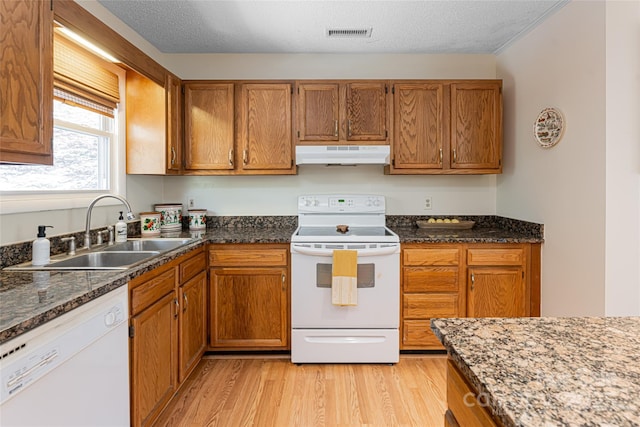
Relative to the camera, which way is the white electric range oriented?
toward the camera

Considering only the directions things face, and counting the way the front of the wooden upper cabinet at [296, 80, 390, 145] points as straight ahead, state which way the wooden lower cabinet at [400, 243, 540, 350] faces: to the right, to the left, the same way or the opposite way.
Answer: the same way

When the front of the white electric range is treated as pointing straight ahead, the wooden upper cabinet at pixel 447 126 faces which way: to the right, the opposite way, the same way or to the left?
the same way

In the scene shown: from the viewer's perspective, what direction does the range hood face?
toward the camera

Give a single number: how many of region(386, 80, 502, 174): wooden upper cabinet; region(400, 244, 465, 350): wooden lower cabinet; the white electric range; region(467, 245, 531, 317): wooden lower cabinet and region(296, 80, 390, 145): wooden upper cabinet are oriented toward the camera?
5

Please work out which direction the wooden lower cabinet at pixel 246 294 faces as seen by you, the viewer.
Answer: facing the viewer

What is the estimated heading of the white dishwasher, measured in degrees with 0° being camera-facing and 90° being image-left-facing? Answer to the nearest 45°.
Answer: approximately 315°

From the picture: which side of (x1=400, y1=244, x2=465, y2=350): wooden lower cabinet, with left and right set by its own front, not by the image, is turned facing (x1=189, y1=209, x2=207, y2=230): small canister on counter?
right

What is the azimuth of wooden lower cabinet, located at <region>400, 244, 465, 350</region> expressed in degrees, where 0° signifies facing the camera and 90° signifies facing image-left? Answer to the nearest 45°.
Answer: approximately 0°

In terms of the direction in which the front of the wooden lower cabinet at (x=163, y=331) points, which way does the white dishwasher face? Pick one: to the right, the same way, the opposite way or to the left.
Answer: the same way

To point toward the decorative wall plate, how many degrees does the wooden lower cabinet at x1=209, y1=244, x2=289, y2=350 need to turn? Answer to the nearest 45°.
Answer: approximately 90° to its left

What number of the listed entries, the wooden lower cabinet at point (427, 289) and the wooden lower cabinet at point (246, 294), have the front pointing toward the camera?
2

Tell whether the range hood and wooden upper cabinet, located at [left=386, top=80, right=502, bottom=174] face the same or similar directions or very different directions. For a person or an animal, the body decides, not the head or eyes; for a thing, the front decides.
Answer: same or similar directions

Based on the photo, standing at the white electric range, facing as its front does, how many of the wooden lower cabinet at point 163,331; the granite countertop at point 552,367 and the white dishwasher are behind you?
0

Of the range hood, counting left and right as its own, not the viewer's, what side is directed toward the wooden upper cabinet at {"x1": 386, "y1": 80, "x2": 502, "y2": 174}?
left

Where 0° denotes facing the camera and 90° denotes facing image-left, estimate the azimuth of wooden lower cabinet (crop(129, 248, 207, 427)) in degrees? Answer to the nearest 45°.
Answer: approximately 315°
